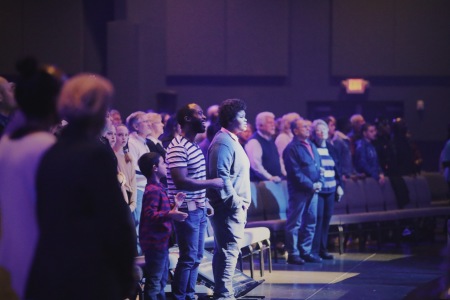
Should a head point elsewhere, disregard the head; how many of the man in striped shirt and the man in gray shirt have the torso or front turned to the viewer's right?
2

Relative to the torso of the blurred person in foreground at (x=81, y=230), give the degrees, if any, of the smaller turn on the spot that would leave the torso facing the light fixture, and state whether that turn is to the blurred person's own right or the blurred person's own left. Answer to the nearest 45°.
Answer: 0° — they already face it

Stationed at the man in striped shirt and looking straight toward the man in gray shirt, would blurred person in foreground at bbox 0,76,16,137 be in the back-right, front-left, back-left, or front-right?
back-right

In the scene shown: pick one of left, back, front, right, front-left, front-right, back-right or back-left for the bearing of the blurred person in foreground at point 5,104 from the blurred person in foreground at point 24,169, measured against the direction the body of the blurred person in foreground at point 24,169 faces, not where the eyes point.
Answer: front-left

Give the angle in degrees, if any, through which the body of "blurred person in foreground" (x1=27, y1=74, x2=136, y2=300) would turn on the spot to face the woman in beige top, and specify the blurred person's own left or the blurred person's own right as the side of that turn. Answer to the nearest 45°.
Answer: approximately 45° to the blurred person's own left

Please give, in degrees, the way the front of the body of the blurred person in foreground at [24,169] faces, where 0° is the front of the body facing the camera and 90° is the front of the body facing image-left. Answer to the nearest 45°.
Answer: approximately 225°

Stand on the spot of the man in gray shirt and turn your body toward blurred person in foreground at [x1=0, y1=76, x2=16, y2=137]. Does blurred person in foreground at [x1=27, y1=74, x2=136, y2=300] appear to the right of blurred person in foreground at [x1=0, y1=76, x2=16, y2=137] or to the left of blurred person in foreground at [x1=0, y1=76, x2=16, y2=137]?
left

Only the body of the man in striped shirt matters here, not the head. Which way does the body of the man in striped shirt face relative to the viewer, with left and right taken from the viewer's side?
facing to the right of the viewer

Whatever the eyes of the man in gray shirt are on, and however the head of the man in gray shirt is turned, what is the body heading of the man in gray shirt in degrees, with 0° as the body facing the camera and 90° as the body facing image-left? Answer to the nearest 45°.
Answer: approximately 270°
